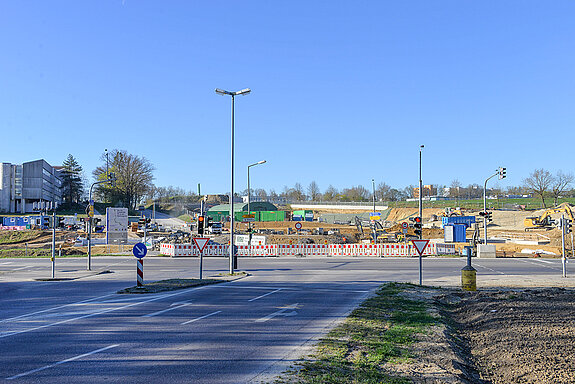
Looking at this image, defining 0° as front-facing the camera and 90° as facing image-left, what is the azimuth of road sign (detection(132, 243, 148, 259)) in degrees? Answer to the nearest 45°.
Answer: approximately 0°

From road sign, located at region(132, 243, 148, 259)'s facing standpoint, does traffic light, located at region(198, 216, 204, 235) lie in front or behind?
behind

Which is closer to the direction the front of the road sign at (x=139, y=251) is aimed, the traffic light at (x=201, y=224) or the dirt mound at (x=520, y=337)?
the dirt mound

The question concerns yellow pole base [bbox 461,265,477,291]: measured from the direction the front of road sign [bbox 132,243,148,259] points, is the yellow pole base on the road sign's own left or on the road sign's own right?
on the road sign's own left

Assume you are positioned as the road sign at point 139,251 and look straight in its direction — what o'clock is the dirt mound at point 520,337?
The dirt mound is roughly at 11 o'clock from the road sign.

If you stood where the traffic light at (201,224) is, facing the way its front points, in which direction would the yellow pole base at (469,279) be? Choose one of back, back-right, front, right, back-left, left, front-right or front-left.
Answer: front-left

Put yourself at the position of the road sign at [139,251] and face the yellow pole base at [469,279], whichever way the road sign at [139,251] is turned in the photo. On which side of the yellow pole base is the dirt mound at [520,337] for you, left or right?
right

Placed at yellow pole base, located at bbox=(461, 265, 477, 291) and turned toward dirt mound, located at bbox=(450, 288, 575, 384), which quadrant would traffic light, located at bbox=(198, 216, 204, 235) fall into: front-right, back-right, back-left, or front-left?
back-right

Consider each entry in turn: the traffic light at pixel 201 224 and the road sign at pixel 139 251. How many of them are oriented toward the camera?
2

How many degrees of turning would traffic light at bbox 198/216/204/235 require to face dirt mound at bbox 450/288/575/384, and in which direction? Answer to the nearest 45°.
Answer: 0° — it already faces it
